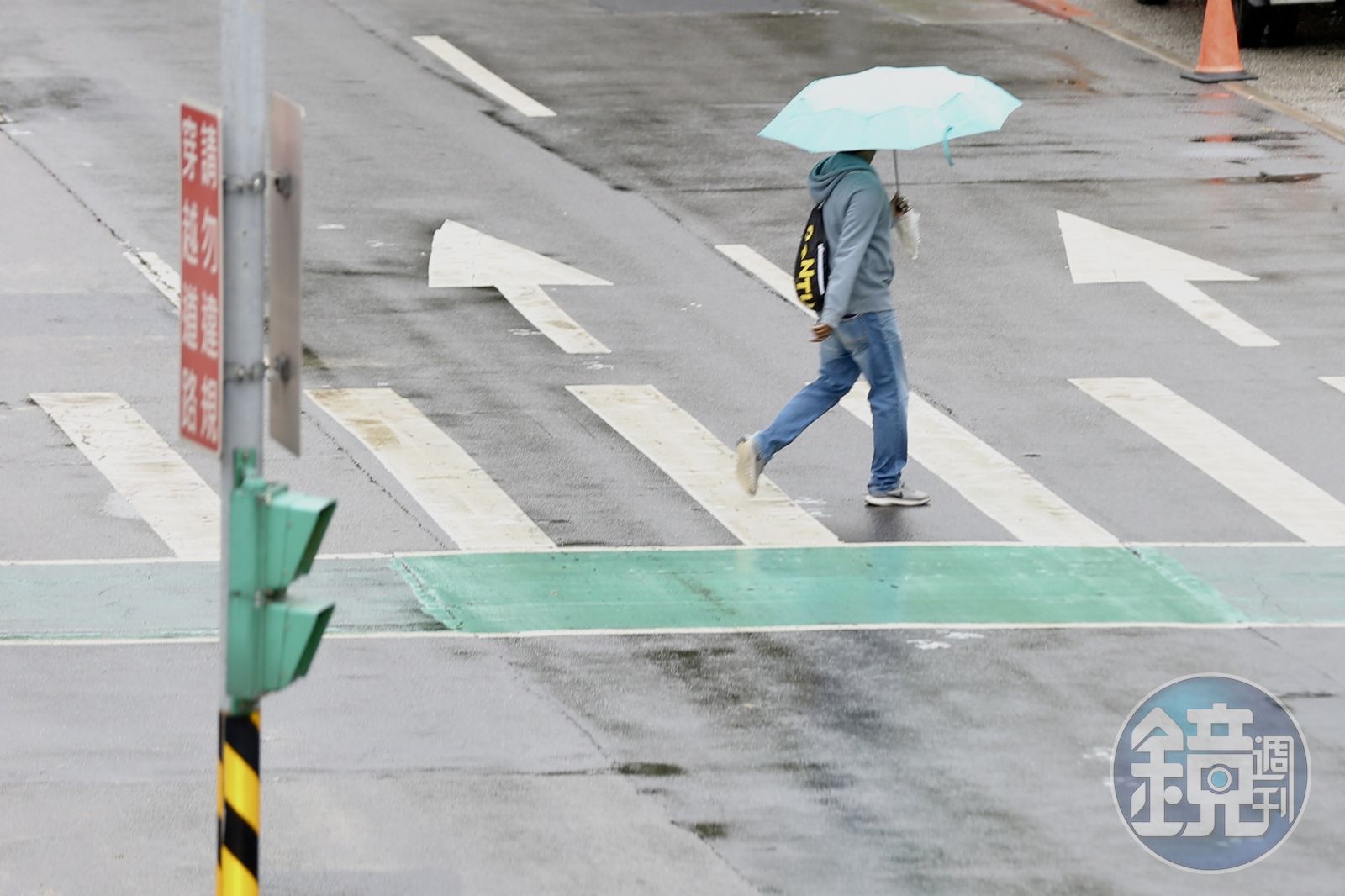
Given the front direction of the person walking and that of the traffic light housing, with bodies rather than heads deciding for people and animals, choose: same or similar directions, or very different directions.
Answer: same or similar directions

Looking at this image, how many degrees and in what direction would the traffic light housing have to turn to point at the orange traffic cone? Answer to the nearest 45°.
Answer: approximately 45° to its left

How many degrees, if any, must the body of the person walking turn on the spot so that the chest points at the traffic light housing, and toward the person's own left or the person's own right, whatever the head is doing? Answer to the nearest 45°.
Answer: approximately 90° to the person's own right

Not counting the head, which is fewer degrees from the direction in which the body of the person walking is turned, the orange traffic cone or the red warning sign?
the orange traffic cone

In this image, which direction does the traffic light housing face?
to the viewer's right

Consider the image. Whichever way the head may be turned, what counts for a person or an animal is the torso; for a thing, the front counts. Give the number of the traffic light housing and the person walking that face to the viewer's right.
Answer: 2

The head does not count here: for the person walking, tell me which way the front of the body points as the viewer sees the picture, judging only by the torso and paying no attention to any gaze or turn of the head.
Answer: to the viewer's right

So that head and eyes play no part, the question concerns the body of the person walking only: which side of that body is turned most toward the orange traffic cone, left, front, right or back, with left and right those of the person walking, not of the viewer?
left

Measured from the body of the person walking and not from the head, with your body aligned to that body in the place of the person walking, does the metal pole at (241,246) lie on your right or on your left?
on your right
